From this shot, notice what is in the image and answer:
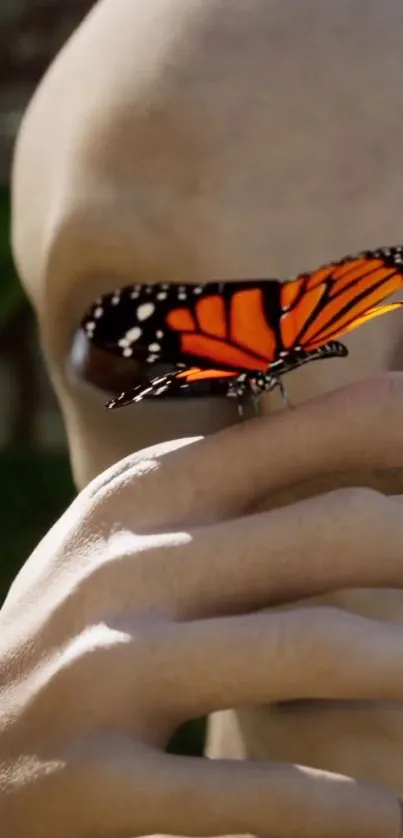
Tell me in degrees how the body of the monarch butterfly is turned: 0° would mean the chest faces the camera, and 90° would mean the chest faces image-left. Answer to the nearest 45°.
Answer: approximately 45°
